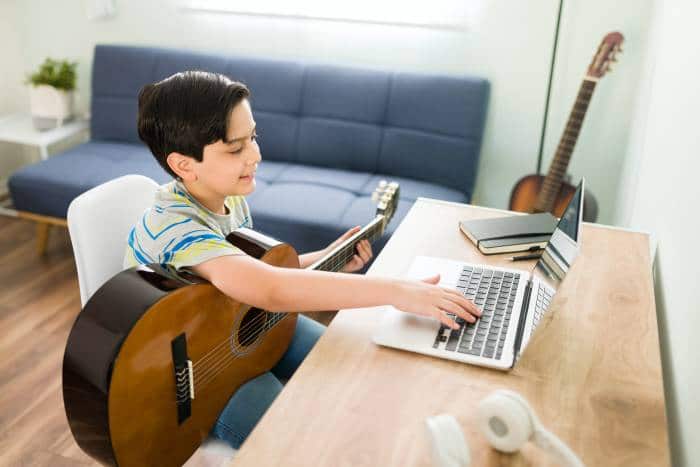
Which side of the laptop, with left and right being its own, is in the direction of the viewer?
left

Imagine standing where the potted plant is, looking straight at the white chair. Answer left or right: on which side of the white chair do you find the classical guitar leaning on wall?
left

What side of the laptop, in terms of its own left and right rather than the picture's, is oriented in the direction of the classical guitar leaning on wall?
right

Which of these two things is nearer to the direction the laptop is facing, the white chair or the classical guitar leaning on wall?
the white chair
